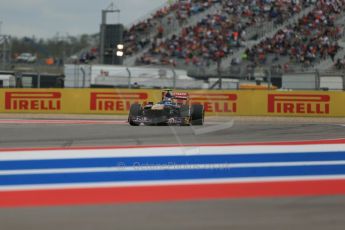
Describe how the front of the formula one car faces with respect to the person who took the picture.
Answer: facing the viewer and to the left of the viewer

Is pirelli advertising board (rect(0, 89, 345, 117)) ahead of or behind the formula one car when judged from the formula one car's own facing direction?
behind

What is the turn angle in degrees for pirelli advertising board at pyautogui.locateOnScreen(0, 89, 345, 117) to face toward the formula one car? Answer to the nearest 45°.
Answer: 0° — it already faces it

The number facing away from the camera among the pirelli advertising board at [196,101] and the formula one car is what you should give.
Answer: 0

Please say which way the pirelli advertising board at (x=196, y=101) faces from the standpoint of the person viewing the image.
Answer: facing the viewer
